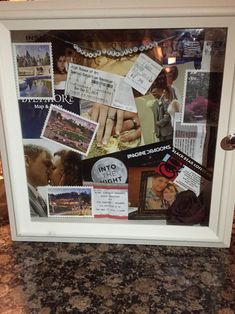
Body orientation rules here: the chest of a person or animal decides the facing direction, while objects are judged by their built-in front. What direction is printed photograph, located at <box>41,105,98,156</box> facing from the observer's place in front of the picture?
facing the viewer

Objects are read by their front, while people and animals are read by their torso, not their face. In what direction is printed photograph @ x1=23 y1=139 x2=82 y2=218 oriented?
toward the camera

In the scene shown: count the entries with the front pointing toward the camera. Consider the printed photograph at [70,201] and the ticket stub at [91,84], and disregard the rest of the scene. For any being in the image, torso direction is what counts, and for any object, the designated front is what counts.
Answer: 2

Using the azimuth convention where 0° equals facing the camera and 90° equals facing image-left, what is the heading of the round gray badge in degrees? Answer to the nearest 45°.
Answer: approximately 0°

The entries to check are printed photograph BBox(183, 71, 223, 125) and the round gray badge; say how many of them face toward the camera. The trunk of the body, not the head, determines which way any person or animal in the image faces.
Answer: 2

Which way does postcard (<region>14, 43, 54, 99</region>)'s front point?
toward the camera

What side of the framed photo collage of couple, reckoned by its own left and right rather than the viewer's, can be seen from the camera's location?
front

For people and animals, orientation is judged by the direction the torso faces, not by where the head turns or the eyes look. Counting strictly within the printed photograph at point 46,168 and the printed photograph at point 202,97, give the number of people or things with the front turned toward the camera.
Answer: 2

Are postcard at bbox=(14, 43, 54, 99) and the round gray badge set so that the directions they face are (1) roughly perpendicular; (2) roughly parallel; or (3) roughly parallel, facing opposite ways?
roughly parallel

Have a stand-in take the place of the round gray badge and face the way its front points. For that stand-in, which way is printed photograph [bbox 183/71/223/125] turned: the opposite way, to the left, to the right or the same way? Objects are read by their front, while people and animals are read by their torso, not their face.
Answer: the same way
